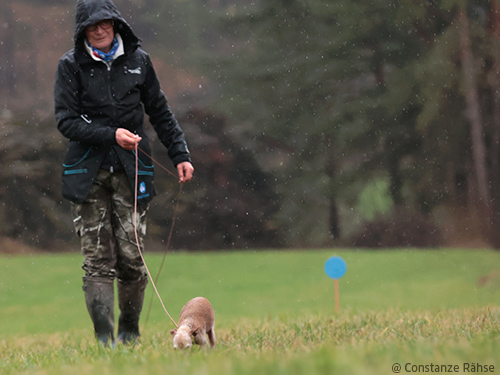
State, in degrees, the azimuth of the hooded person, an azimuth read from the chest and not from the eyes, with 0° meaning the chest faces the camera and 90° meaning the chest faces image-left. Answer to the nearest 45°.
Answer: approximately 0°

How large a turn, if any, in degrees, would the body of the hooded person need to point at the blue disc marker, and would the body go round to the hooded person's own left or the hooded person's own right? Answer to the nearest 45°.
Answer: approximately 135° to the hooded person's own left
